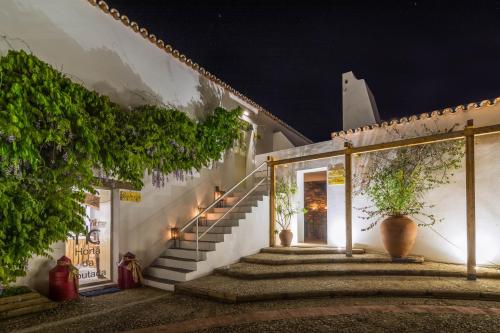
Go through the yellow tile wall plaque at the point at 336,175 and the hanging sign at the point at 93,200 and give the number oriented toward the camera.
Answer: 2

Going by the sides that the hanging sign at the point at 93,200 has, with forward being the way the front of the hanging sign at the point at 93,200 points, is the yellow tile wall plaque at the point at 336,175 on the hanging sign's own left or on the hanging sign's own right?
on the hanging sign's own left

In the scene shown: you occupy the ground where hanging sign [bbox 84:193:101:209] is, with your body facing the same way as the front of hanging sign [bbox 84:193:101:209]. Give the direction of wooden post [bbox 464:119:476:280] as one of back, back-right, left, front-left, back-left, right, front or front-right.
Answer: front-left

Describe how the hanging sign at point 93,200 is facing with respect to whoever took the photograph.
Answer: facing the viewer

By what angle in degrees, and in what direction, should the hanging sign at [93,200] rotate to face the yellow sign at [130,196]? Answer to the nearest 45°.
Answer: approximately 45° to its left

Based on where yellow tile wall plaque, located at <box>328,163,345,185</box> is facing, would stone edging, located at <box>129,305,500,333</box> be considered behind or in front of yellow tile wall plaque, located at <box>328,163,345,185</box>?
in front

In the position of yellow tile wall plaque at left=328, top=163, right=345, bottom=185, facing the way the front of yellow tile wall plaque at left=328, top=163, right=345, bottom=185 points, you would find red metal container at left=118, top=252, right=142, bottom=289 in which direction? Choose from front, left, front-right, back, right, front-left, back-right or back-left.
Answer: front-right
